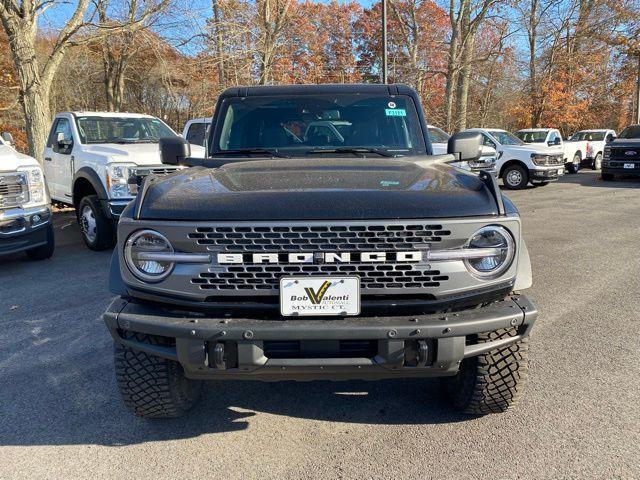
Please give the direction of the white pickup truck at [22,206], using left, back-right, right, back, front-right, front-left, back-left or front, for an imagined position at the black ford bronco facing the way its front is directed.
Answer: back-right

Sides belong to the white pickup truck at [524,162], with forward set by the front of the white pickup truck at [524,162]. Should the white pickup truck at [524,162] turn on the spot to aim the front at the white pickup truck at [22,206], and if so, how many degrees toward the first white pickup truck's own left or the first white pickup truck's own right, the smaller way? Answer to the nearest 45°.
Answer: approximately 90° to the first white pickup truck's own right

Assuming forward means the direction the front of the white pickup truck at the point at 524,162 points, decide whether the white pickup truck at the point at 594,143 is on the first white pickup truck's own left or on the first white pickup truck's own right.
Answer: on the first white pickup truck's own left

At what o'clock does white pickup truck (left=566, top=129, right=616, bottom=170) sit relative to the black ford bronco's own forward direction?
The white pickup truck is roughly at 7 o'clock from the black ford bronco.

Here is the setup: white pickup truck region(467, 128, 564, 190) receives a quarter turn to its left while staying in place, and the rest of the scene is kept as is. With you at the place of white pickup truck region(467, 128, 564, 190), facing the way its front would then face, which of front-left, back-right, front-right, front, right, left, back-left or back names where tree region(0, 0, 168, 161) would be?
back

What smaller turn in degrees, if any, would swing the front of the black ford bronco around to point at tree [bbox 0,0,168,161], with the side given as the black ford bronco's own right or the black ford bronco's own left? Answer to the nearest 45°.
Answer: approximately 135° to the black ford bronco's own right

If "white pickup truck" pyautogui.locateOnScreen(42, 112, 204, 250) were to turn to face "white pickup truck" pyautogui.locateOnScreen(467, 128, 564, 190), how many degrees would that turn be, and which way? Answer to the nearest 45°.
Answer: approximately 45° to its left

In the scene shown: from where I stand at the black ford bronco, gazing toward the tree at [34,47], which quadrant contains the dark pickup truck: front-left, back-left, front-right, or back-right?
front-right

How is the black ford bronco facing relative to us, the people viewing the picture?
facing the viewer

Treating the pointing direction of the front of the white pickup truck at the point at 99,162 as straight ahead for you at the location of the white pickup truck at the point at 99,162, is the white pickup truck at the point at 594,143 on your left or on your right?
on your left

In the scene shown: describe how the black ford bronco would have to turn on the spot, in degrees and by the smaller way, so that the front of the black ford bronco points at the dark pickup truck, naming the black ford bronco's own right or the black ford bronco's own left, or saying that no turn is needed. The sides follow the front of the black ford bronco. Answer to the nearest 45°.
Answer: approximately 135° to the black ford bronco's own left

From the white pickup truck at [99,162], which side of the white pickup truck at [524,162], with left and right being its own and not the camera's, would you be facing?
right

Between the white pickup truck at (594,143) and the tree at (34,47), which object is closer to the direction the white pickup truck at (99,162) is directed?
the white pickup truck

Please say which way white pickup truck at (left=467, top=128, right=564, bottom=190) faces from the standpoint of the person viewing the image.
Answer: facing the viewer and to the right of the viewer

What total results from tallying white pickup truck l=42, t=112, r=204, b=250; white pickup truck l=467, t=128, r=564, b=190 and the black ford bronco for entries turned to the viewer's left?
0

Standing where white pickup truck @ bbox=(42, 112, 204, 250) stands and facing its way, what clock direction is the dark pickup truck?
The dark pickup truck is roughly at 10 o'clock from the white pickup truck.
